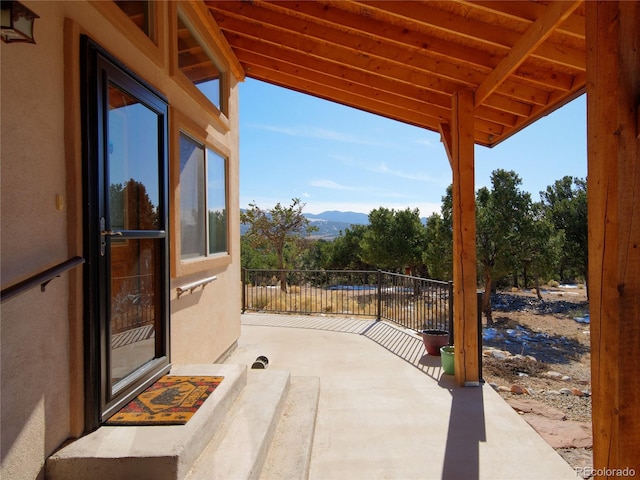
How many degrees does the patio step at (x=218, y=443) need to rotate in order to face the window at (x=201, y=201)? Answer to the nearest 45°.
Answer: approximately 90° to its left

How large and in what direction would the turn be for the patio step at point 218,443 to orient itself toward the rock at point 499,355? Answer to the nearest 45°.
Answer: approximately 45° to its left

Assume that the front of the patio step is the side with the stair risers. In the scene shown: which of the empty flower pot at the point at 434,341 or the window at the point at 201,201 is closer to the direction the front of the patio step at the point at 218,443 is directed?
the empty flower pot

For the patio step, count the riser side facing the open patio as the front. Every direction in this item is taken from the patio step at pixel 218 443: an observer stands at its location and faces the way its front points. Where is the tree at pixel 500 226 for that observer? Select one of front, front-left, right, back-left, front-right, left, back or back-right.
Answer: front-left

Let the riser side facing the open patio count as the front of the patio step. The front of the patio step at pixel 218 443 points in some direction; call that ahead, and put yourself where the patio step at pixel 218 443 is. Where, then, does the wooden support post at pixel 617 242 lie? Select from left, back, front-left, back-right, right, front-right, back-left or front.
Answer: front-right

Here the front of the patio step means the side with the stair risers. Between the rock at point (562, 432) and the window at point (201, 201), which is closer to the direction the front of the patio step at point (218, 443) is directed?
the rock

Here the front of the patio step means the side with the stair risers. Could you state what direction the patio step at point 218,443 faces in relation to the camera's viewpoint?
facing to the right of the viewer

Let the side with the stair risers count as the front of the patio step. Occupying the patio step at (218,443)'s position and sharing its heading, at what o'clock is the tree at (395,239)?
The tree is roughly at 10 o'clock from the patio step.

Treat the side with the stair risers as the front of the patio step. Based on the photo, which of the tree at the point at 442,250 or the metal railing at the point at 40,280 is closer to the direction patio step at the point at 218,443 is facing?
the tree
